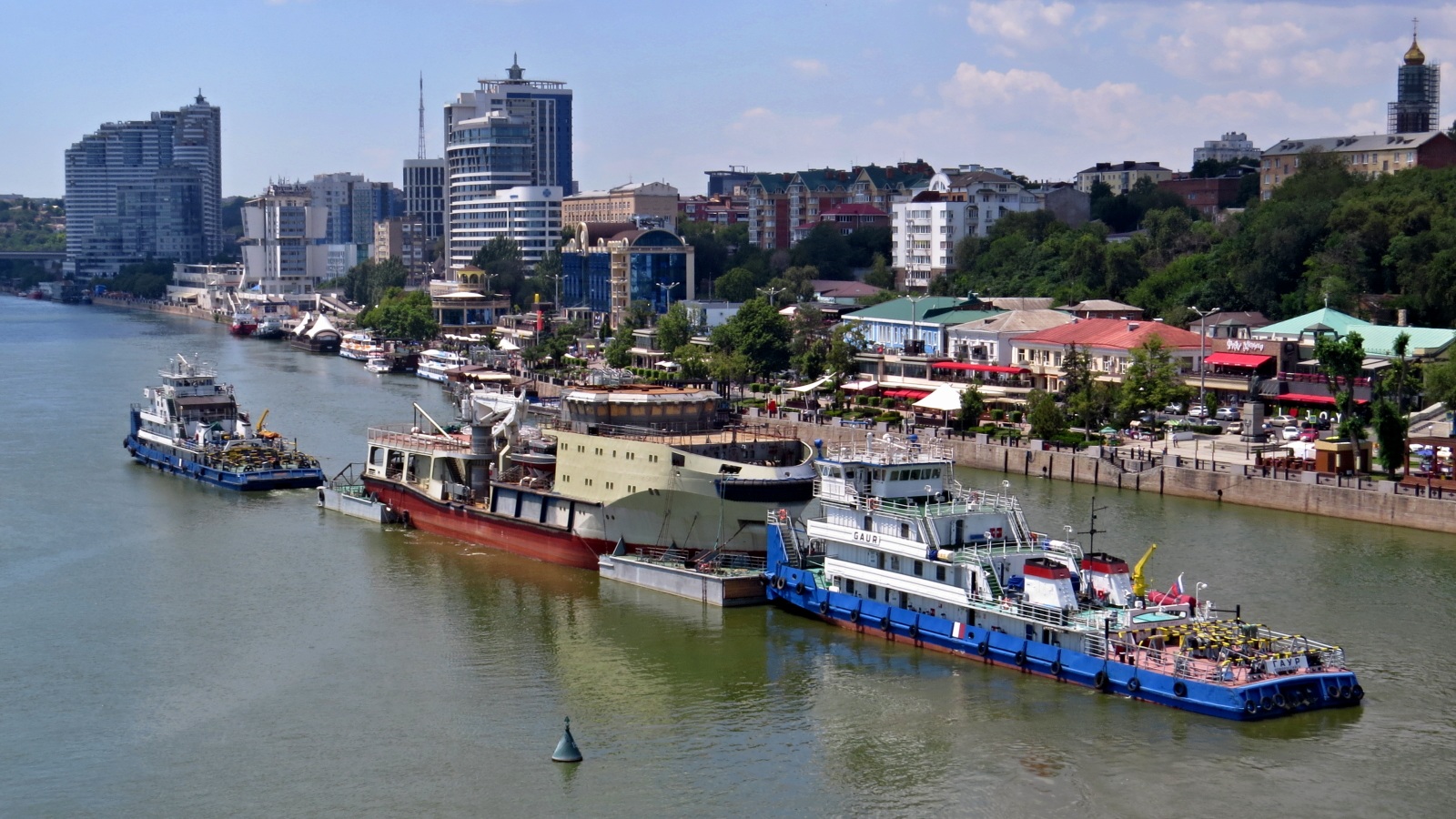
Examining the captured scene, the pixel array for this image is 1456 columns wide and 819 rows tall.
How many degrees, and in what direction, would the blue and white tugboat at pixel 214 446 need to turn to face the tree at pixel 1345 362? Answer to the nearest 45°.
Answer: approximately 135° to its right

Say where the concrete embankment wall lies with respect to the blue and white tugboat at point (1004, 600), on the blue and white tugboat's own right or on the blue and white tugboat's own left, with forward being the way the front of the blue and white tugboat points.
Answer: on the blue and white tugboat's own right

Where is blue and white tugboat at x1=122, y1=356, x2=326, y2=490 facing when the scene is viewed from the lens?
facing away from the viewer and to the left of the viewer

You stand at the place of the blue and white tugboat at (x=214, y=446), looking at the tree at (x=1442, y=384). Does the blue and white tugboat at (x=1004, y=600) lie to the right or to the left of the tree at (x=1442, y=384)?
right

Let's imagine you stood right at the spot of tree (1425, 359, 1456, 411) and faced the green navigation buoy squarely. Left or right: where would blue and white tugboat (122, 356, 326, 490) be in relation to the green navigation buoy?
right

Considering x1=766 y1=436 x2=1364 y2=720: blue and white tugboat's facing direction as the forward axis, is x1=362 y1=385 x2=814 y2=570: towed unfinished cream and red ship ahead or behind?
ahead

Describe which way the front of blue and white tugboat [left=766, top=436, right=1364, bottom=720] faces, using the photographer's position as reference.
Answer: facing away from the viewer and to the left of the viewer

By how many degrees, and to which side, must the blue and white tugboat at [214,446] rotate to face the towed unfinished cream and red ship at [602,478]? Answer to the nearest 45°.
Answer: approximately 180°

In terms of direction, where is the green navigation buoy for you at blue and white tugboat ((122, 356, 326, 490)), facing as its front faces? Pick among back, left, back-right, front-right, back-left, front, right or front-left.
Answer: back-left

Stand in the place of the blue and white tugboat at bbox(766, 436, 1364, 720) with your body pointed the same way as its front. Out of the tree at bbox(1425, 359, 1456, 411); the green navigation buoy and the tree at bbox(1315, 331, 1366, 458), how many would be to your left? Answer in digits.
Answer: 1

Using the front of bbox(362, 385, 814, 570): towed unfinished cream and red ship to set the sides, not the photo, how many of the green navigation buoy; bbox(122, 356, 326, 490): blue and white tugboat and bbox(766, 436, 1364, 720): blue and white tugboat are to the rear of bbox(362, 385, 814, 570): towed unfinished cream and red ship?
1

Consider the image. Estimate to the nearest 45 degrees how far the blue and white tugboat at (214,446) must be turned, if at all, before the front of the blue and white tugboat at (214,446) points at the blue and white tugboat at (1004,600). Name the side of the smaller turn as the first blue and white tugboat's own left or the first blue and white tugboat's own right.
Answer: approximately 180°

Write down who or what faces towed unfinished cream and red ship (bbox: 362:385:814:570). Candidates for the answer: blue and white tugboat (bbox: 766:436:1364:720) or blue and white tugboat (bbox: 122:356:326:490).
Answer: blue and white tugboat (bbox: 766:436:1364:720)
